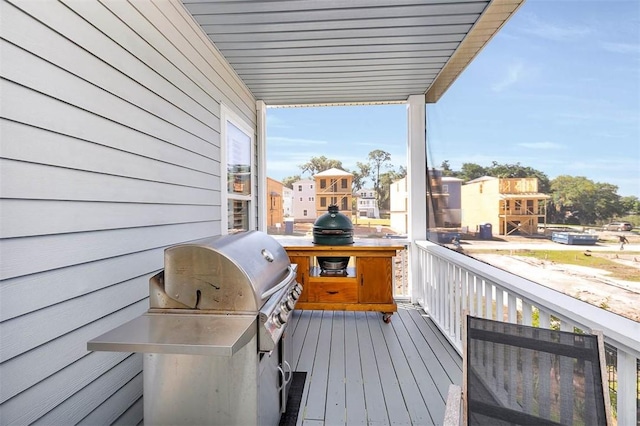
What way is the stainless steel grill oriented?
to the viewer's right

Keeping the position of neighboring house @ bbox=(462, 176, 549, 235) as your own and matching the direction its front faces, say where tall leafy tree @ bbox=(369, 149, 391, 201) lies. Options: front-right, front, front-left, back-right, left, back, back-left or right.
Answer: back

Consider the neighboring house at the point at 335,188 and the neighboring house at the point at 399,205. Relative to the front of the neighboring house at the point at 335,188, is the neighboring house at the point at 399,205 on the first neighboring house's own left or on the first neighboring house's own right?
on the first neighboring house's own left

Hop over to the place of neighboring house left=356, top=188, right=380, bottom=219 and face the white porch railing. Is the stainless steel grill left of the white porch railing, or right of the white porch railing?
right

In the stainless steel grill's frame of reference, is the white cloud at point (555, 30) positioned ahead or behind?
ahead

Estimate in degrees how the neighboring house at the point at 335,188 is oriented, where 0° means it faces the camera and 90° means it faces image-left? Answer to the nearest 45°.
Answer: approximately 0°

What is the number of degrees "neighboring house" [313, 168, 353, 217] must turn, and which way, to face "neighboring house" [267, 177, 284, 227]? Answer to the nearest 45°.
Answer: approximately 90° to its right

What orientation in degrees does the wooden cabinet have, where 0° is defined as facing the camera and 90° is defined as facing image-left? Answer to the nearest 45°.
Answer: approximately 0°
